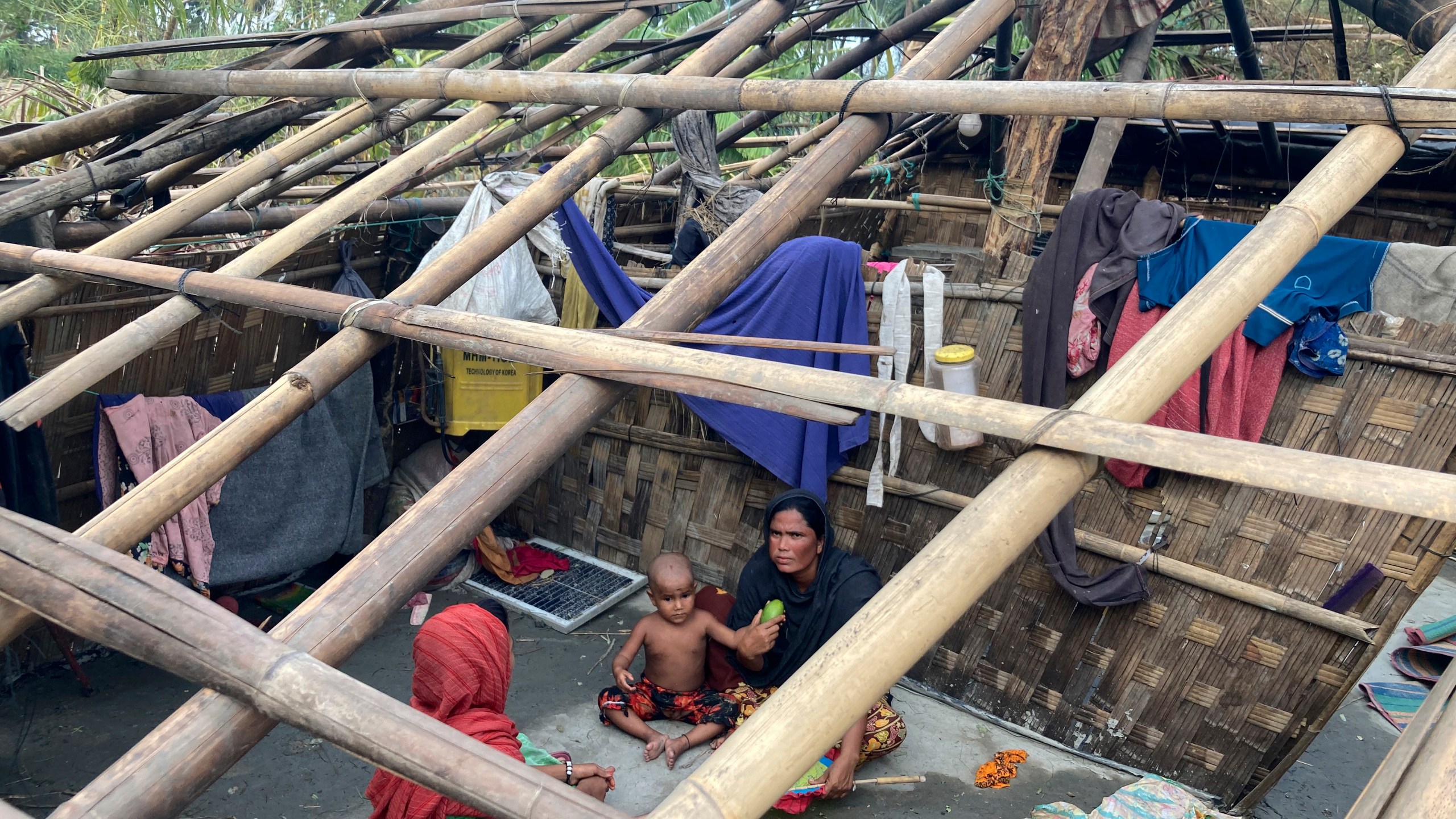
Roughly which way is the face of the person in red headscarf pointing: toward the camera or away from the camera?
away from the camera

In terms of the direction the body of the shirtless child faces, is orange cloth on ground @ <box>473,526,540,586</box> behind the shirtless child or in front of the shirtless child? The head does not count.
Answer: behind

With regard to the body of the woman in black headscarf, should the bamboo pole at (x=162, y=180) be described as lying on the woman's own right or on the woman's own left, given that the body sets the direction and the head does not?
on the woman's own right

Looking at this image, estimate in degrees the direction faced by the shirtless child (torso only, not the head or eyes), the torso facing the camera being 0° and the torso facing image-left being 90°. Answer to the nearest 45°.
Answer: approximately 0°

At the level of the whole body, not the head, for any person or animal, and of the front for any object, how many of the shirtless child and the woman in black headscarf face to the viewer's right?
0

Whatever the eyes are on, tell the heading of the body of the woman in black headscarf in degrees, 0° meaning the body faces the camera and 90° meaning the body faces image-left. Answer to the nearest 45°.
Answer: approximately 45°

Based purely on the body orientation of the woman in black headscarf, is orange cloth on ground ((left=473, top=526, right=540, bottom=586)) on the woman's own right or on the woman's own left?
on the woman's own right

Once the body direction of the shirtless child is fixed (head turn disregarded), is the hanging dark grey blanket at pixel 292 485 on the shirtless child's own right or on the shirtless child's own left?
on the shirtless child's own right

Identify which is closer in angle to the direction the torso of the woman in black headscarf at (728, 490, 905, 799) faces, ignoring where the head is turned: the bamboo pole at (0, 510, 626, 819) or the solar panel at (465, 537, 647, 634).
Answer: the bamboo pole

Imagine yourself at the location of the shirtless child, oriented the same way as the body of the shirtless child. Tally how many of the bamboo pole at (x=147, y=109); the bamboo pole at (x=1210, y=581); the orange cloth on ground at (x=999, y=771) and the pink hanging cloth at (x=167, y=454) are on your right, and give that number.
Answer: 2
